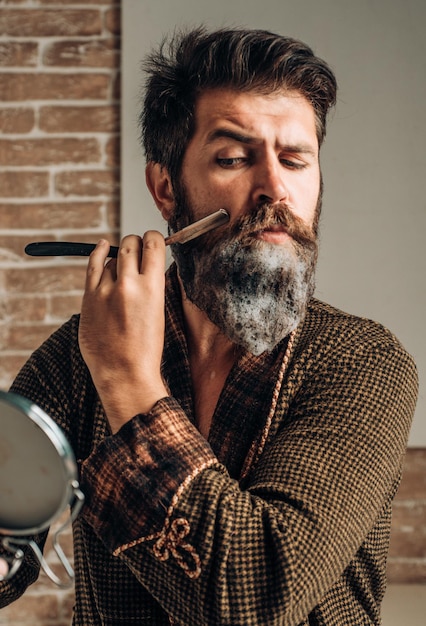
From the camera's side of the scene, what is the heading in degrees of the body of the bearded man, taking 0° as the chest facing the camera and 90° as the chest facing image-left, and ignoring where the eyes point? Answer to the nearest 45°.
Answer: approximately 0°
